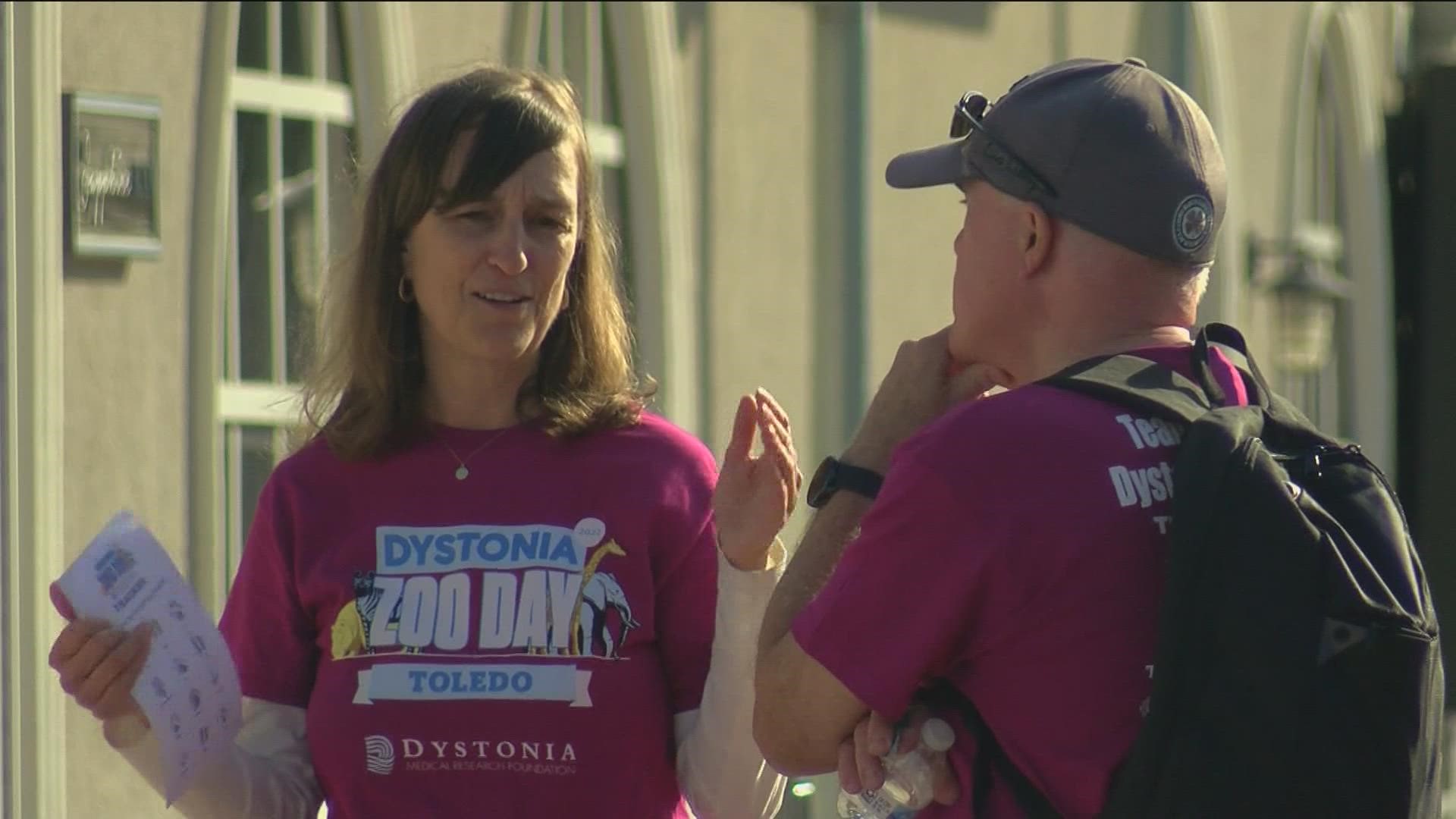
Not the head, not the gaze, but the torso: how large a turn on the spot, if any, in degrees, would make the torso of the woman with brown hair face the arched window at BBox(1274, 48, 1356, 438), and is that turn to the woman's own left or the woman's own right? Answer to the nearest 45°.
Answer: approximately 135° to the woman's own left

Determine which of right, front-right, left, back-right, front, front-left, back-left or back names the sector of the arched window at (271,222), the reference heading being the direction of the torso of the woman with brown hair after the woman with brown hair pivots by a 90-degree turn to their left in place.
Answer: left

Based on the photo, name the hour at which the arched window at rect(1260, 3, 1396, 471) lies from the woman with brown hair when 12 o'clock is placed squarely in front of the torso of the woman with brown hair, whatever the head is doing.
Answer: The arched window is roughly at 7 o'clock from the woman with brown hair.

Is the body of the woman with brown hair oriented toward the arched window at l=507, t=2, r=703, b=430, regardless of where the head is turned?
no

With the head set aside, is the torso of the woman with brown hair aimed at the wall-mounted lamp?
no

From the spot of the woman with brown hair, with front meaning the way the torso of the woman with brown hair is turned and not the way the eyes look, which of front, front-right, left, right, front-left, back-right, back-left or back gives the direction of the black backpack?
front-left

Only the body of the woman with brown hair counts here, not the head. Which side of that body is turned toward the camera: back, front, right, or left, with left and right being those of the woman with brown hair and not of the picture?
front

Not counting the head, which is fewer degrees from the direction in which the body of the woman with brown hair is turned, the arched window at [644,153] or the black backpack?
the black backpack

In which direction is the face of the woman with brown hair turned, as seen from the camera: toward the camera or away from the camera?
toward the camera
